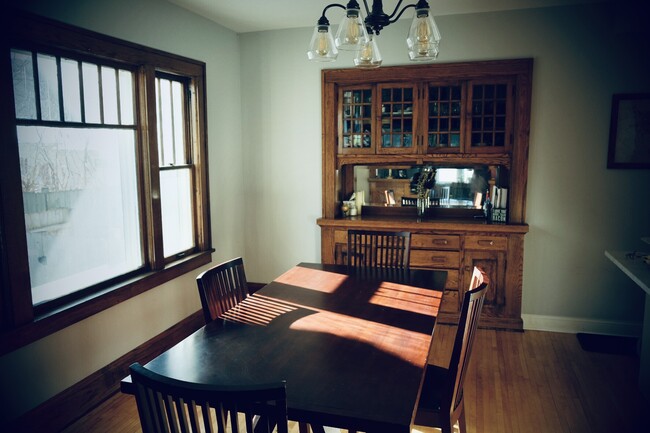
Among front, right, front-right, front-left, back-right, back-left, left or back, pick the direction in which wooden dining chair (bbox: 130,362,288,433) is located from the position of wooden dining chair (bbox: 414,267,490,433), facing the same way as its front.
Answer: front-left

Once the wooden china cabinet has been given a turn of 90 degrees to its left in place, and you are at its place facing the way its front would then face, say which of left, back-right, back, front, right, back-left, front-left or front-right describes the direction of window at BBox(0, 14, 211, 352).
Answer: back-right

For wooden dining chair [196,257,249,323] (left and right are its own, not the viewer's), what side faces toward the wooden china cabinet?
left

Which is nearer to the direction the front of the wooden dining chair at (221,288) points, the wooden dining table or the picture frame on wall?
the wooden dining table

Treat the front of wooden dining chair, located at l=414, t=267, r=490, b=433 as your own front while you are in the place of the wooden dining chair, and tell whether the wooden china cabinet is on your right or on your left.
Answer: on your right

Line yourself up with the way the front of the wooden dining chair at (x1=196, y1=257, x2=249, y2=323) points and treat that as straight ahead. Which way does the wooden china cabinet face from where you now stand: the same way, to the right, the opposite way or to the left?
to the right

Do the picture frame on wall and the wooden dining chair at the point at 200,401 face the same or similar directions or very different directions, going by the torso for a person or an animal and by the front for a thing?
very different directions

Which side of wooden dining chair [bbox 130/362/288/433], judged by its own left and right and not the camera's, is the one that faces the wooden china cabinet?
front

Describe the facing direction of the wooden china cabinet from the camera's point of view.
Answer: facing the viewer

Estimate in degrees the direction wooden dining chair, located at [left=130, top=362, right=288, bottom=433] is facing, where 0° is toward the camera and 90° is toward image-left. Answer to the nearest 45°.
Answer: approximately 225°

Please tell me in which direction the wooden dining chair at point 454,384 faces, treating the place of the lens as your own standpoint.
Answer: facing to the left of the viewer

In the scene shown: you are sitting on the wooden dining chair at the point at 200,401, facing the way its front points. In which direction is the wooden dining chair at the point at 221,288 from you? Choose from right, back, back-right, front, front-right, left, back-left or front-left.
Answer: front-left

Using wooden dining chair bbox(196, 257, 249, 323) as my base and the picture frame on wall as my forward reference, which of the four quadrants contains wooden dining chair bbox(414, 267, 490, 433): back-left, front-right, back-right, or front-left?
front-right

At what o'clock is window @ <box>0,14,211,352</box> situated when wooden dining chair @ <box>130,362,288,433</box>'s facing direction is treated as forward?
The window is roughly at 10 o'clock from the wooden dining chair.

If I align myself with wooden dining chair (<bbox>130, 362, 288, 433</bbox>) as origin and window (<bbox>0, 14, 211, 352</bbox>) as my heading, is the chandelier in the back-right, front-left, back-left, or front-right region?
front-right

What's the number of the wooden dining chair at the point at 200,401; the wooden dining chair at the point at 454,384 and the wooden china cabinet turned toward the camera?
1

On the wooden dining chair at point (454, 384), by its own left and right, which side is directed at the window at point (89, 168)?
front
